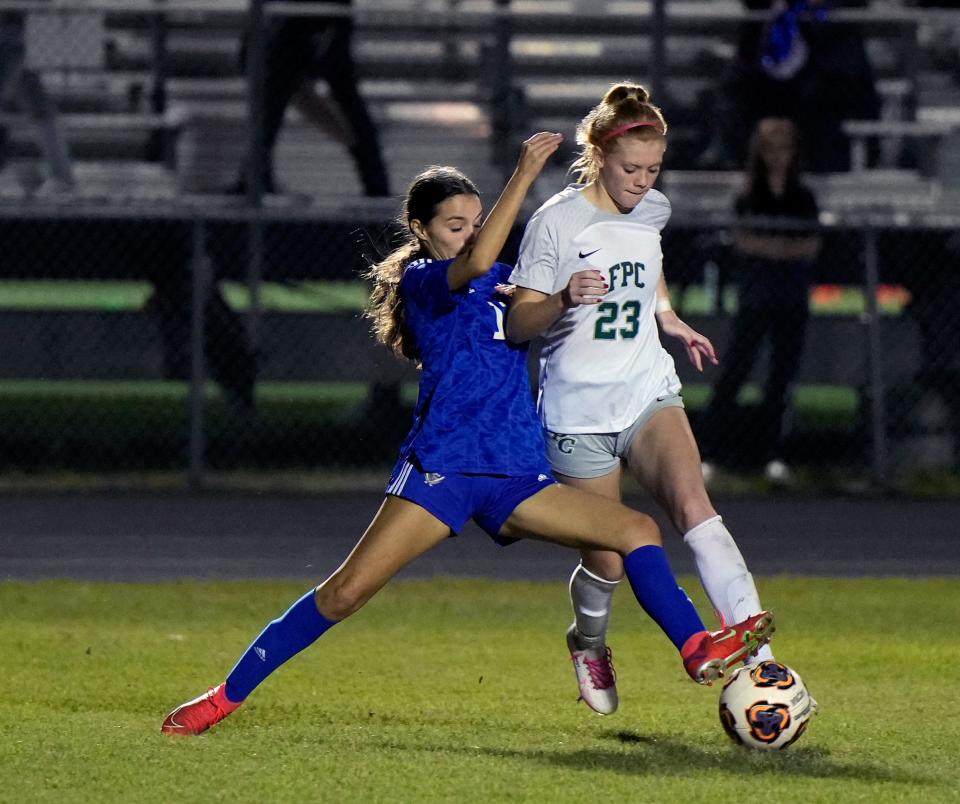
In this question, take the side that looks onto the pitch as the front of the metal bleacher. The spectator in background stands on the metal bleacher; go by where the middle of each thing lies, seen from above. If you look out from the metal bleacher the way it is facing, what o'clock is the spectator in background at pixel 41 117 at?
The spectator in background is roughly at 3 o'clock from the metal bleacher.

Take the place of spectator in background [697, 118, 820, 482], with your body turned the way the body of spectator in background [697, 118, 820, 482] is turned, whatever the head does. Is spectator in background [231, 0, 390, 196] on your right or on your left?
on your right

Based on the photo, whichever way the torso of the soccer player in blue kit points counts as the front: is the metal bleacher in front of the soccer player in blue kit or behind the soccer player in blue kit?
behind

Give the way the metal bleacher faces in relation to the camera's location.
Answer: facing the viewer

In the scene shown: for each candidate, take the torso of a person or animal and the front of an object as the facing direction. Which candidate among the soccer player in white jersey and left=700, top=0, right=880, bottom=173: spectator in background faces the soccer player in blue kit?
the spectator in background

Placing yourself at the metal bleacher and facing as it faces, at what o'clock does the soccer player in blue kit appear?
The soccer player in blue kit is roughly at 12 o'clock from the metal bleacher.

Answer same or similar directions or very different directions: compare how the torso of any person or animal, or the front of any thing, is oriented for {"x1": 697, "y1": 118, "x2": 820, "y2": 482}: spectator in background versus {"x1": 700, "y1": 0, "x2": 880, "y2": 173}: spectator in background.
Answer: same or similar directions

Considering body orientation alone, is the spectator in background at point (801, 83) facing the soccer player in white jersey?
yes

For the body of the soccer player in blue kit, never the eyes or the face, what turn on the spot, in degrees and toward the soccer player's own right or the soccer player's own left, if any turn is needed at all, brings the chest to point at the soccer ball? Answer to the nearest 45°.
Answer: approximately 45° to the soccer player's own left

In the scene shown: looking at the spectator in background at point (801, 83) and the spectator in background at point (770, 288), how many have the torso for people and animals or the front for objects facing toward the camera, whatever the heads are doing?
2

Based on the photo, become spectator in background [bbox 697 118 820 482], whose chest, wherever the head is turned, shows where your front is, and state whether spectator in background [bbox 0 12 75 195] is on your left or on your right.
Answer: on your right

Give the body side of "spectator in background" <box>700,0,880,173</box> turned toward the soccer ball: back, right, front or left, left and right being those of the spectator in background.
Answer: front

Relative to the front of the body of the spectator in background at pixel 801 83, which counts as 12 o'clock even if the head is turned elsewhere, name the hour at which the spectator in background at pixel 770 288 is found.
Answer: the spectator in background at pixel 770 288 is roughly at 12 o'clock from the spectator in background at pixel 801 83.

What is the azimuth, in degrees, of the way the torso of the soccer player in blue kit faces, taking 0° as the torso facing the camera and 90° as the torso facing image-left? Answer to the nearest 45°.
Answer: approximately 315°

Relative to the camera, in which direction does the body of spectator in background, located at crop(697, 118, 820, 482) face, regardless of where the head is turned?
toward the camera

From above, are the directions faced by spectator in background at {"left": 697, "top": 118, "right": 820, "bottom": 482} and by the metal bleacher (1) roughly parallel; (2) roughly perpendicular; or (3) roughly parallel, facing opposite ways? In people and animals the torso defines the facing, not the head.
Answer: roughly parallel
